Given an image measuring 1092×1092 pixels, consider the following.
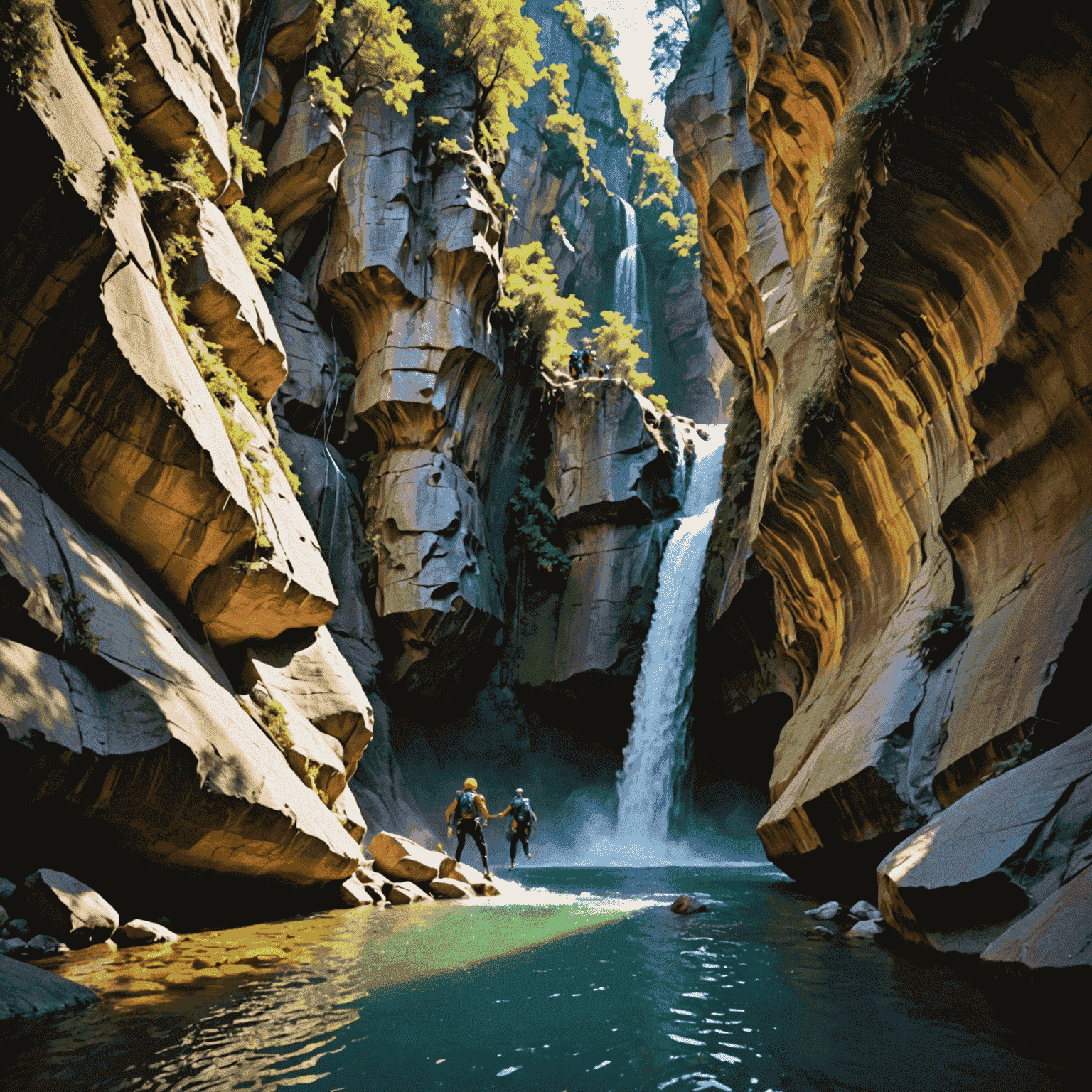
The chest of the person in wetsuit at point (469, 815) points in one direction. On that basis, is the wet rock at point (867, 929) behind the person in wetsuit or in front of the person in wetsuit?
behind

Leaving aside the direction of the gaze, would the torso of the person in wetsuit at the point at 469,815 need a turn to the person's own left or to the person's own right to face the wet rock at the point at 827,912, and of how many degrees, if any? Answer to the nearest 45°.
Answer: approximately 135° to the person's own right

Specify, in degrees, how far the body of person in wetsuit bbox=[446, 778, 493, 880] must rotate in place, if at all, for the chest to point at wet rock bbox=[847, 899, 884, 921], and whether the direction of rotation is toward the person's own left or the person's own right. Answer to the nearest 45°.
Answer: approximately 135° to the person's own right

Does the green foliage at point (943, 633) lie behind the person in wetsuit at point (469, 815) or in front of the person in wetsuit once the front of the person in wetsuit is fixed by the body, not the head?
behind

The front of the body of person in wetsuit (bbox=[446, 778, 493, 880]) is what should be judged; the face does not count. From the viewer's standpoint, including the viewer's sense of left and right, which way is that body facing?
facing away from the viewer

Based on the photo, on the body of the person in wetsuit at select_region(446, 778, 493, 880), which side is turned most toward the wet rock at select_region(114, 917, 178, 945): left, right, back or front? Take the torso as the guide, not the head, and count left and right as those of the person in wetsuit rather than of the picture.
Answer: back

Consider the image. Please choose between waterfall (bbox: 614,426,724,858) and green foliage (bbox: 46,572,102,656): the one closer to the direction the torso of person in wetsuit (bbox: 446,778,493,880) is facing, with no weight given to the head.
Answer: the waterfall

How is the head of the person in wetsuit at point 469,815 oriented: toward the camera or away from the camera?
away from the camera

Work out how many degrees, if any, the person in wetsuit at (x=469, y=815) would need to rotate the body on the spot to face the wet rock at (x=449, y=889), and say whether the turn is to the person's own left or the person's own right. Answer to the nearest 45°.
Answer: approximately 180°

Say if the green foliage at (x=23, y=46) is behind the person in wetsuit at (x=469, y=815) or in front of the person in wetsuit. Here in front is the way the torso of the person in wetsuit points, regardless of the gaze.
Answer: behind
